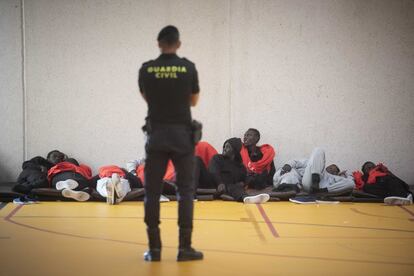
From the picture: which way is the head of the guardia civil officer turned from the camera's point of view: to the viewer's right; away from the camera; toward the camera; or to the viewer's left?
away from the camera

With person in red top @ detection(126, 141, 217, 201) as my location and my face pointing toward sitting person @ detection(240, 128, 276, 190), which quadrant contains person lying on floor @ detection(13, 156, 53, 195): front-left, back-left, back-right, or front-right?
back-left

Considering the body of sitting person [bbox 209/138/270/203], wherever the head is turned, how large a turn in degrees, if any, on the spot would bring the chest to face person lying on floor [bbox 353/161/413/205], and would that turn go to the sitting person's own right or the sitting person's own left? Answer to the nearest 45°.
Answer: approximately 135° to the sitting person's own left

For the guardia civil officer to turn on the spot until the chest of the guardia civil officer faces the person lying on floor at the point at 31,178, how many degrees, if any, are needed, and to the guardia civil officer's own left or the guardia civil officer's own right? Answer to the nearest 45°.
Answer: approximately 45° to the guardia civil officer's own left

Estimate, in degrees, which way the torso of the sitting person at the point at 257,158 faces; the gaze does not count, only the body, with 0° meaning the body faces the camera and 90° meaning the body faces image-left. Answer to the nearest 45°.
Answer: approximately 45°

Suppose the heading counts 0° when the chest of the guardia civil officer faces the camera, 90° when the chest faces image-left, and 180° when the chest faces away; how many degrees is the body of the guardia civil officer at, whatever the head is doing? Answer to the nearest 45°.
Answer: approximately 180°

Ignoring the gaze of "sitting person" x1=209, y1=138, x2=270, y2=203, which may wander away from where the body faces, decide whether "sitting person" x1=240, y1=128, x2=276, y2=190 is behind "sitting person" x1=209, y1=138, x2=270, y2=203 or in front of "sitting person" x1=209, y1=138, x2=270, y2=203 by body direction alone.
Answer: behind

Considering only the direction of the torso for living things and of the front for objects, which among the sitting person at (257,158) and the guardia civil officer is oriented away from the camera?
the guardia civil officer
